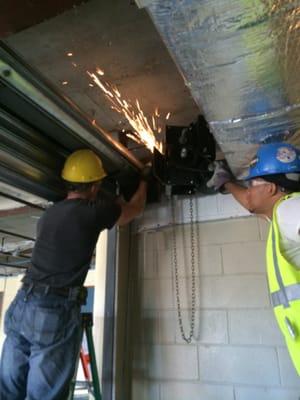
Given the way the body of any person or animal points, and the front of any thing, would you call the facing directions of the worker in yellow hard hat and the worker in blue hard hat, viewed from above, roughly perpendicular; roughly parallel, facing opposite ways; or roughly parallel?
roughly perpendicular

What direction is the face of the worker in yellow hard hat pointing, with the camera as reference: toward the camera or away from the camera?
away from the camera

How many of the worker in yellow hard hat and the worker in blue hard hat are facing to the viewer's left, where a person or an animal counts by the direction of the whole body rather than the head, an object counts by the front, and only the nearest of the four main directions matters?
1

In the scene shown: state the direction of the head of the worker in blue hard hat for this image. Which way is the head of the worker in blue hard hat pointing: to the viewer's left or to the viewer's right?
to the viewer's left

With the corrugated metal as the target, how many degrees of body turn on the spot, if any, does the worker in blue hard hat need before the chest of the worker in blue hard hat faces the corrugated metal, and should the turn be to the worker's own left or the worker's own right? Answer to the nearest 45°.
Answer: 0° — they already face it

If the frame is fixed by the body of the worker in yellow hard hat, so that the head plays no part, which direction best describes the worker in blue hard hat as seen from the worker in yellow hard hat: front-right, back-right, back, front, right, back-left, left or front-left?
right

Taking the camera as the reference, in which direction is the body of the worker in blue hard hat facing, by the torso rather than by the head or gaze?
to the viewer's left

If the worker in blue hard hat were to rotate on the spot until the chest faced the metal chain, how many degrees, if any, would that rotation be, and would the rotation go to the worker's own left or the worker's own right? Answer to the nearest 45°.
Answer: approximately 45° to the worker's own right

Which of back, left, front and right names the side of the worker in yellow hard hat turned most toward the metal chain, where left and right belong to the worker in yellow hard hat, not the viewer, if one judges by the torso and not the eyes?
front

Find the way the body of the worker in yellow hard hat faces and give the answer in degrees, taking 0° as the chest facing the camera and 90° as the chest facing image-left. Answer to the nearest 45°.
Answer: approximately 225°

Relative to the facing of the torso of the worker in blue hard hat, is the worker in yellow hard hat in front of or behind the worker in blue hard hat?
in front
